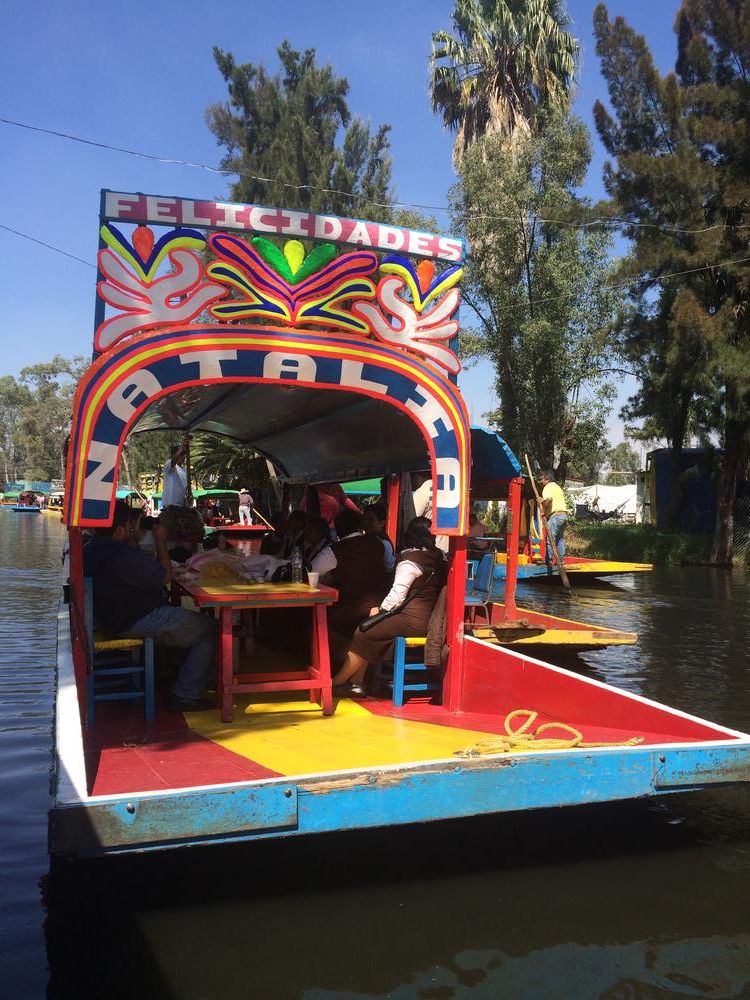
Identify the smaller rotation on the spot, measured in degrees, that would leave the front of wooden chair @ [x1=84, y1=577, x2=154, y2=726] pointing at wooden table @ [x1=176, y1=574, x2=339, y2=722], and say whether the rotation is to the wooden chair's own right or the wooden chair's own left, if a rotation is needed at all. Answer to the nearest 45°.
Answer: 0° — it already faces it

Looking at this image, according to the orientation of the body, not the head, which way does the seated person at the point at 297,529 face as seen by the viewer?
to the viewer's left

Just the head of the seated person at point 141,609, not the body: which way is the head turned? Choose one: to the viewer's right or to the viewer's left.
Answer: to the viewer's right

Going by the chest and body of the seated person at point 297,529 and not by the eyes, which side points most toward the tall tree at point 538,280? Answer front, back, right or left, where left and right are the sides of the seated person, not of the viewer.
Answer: right

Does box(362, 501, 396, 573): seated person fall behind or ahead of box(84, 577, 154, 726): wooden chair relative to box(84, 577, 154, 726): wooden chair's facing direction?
ahead

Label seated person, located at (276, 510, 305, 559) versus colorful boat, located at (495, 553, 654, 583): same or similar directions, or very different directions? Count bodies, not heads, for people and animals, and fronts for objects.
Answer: very different directions

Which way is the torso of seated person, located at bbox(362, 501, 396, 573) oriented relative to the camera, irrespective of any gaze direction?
to the viewer's left

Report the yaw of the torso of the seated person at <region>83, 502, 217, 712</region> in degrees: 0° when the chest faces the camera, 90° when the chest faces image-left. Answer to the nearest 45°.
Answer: approximately 270°

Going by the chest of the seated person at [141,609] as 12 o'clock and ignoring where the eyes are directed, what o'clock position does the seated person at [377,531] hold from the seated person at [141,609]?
the seated person at [377,531] is roughly at 11 o'clock from the seated person at [141,609].

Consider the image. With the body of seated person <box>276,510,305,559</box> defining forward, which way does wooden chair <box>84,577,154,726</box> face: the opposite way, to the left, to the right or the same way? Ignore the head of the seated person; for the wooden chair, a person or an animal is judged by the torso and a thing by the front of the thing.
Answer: the opposite way
